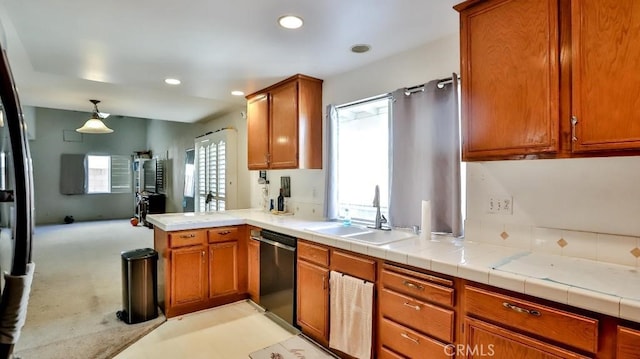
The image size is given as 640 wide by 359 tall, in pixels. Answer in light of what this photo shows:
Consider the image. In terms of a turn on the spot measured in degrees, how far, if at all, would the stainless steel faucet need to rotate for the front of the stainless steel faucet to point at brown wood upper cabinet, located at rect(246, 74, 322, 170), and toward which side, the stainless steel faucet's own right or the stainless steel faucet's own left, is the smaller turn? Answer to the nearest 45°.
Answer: approximately 90° to the stainless steel faucet's own right

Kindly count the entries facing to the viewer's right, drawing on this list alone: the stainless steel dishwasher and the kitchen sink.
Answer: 0

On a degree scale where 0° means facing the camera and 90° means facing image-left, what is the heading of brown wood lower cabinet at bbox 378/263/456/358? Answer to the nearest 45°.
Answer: approximately 45°

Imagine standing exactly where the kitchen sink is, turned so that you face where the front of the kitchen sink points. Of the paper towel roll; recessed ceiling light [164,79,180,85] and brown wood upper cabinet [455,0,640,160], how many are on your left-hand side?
2

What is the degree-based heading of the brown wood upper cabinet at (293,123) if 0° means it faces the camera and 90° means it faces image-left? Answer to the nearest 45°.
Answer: approximately 45°

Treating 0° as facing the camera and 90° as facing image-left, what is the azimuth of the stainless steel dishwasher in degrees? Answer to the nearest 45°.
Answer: approximately 45°

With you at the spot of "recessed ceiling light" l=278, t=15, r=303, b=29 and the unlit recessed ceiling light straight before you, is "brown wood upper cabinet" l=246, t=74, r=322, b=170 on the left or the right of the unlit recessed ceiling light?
left

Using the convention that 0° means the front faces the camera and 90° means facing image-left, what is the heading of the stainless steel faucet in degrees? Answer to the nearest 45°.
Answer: approximately 45°
